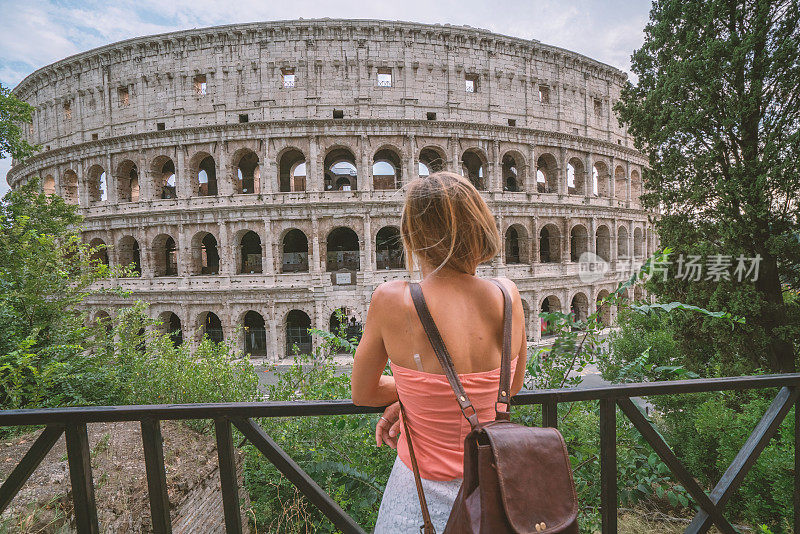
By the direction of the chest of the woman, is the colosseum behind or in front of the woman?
in front

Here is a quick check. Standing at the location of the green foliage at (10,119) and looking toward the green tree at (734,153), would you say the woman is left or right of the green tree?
right

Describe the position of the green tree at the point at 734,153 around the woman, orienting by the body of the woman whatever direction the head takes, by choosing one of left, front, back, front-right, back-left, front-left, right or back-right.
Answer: front-right

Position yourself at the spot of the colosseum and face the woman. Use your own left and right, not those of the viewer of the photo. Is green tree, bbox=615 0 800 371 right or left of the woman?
left

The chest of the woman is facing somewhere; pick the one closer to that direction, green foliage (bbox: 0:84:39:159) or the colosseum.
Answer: the colosseum

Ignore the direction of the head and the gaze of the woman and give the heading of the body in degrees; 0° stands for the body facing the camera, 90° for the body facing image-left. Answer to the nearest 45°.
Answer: approximately 180°

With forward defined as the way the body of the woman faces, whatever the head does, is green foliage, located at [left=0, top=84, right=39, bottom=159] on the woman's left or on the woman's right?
on the woman's left

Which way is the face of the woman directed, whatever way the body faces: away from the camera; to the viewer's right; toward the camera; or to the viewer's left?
away from the camera
